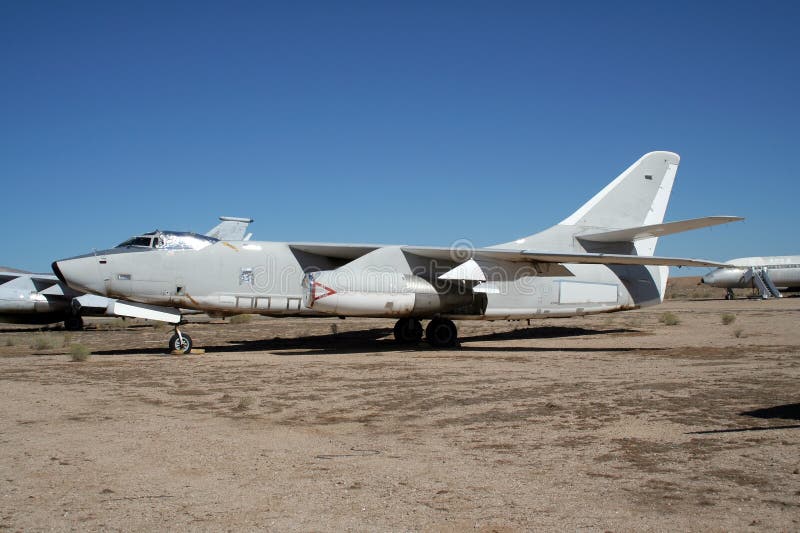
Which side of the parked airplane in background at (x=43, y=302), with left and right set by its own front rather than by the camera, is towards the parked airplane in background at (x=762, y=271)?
back

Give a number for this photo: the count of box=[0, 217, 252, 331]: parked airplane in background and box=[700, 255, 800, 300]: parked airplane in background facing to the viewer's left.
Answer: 2

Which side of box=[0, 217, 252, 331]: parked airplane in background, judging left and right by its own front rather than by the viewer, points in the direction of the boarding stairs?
back

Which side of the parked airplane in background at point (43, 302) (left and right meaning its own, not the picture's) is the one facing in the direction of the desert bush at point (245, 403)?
left

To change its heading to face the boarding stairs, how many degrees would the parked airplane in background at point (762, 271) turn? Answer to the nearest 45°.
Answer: approximately 90° to its left

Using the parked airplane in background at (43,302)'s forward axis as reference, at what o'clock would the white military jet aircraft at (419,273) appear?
The white military jet aircraft is roughly at 8 o'clock from the parked airplane in background.

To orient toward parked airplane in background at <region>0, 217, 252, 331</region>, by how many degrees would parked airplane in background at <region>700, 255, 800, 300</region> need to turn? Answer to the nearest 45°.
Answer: approximately 45° to its left

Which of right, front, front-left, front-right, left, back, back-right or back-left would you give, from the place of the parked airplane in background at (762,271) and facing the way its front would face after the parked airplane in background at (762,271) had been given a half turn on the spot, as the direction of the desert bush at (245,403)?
right

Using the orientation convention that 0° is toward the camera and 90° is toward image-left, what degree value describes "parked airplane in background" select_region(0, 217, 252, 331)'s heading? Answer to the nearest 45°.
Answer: approximately 90°

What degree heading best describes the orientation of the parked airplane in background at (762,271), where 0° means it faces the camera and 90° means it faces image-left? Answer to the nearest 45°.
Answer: approximately 90°
